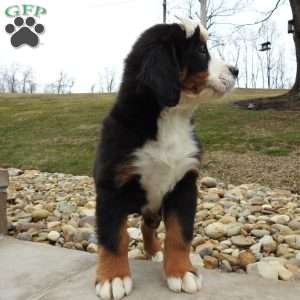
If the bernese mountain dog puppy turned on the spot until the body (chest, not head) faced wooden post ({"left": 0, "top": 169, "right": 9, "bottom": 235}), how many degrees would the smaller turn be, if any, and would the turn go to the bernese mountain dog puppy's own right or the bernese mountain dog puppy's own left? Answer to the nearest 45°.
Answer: approximately 135° to the bernese mountain dog puppy's own right

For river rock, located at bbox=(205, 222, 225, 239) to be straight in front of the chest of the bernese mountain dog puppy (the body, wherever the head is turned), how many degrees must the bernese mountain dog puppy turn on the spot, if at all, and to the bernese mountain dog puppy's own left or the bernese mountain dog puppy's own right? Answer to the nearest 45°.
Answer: approximately 180°

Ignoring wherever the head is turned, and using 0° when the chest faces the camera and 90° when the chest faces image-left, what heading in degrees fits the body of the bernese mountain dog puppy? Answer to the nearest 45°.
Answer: approximately 0°

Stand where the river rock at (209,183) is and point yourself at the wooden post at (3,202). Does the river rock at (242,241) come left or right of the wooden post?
left

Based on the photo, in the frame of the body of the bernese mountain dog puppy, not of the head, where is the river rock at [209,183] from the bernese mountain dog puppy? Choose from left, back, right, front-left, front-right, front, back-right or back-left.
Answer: back

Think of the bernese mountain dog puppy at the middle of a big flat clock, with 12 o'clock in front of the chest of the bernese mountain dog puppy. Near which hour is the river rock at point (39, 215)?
The river rock is roughly at 5 o'clock from the bernese mountain dog puppy.

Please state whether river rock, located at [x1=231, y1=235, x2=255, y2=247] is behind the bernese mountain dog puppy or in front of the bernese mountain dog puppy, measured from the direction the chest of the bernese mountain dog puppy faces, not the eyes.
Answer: behind

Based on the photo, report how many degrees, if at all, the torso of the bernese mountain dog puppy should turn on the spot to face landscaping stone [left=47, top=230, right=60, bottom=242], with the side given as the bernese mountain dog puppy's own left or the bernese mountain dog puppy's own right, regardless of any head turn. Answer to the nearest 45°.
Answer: approximately 135° to the bernese mountain dog puppy's own right
